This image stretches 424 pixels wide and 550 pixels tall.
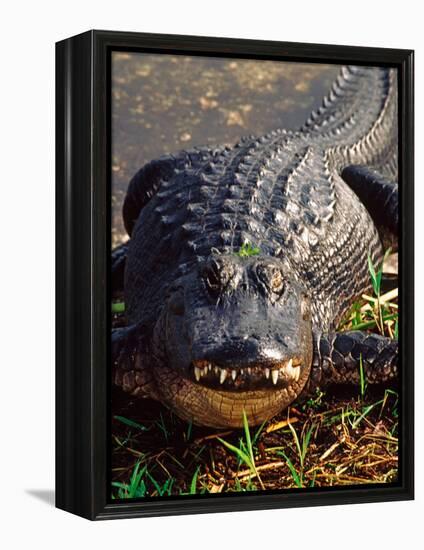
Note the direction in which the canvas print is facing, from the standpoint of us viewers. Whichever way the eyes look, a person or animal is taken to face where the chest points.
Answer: facing the viewer and to the right of the viewer
